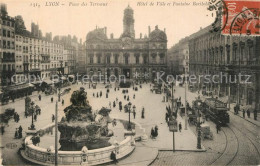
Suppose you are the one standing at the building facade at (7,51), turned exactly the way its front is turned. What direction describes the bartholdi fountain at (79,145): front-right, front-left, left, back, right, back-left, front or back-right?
front-right

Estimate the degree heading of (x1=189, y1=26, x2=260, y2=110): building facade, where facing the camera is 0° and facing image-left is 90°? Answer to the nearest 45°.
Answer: approximately 45°

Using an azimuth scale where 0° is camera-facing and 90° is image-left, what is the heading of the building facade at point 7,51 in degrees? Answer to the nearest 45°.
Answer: approximately 315°

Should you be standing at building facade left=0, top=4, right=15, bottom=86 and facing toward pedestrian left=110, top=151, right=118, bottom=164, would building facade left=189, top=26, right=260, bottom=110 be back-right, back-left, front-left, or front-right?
front-left

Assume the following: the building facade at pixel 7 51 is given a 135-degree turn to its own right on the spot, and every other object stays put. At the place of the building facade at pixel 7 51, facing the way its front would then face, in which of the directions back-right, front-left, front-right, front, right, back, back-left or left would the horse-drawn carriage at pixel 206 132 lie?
back-left

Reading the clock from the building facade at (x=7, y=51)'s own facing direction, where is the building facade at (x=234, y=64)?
the building facade at (x=234, y=64) is roughly at 11 o'clock from the building facade at (x=7, y=51).

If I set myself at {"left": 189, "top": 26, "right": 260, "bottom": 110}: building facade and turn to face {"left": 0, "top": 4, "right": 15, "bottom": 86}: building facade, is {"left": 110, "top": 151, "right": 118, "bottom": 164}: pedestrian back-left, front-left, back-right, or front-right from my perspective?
front-left
